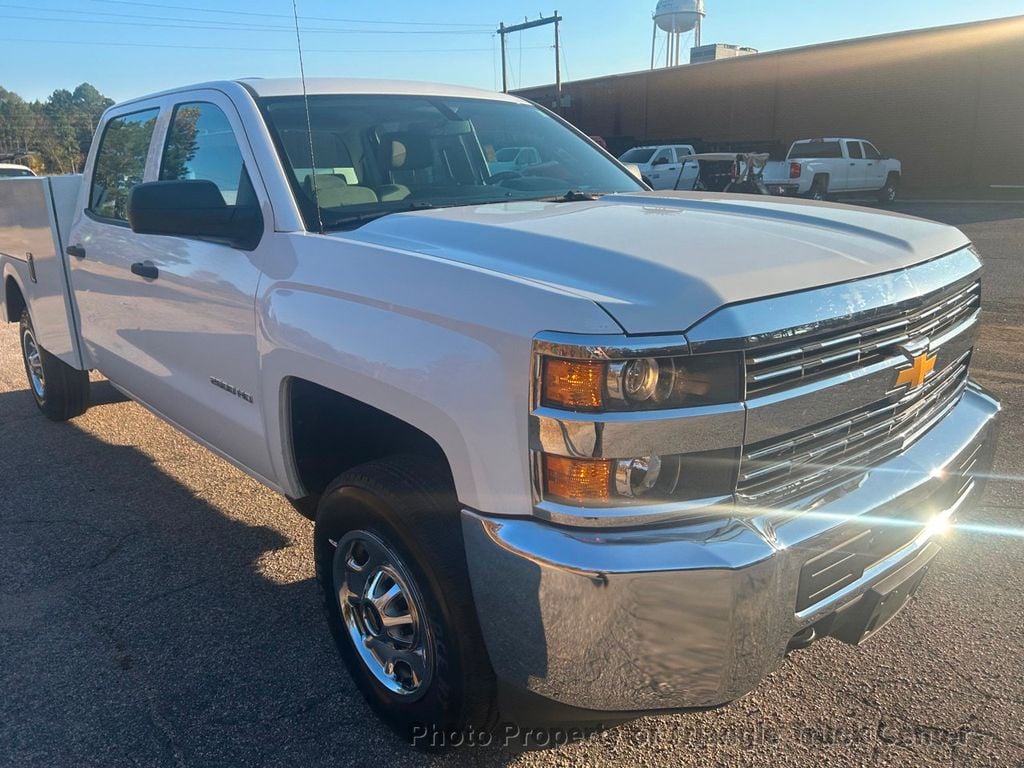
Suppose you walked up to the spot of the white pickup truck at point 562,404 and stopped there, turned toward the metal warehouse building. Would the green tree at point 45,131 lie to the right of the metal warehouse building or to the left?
left

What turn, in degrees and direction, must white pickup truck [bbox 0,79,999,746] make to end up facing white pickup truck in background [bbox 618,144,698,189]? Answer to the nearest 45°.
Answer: approximately 135° to its left

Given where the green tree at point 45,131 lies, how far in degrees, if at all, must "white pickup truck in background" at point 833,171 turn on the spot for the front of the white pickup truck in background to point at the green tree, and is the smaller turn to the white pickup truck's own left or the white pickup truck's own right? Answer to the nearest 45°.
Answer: approximately 135° to the white pickup truck's own left

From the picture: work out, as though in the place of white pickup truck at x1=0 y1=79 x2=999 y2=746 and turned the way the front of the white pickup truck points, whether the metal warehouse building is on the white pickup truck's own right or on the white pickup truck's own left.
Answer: on the white pickup truck's own left

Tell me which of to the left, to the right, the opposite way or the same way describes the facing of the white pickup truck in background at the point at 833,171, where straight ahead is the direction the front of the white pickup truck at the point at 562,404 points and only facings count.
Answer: to the left

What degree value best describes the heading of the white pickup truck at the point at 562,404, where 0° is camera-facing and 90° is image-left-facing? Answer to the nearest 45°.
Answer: approximately 315°

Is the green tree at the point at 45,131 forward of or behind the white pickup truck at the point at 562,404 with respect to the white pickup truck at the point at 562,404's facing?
behind

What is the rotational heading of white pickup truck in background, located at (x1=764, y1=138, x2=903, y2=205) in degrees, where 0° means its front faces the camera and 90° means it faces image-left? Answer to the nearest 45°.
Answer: approximately 225°

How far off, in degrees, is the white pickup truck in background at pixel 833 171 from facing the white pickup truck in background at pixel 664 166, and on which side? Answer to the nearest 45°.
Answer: approximately 135° to its left

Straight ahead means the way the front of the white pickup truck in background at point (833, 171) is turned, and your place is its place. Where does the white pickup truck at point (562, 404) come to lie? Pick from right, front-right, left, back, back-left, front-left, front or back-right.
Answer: back-right
